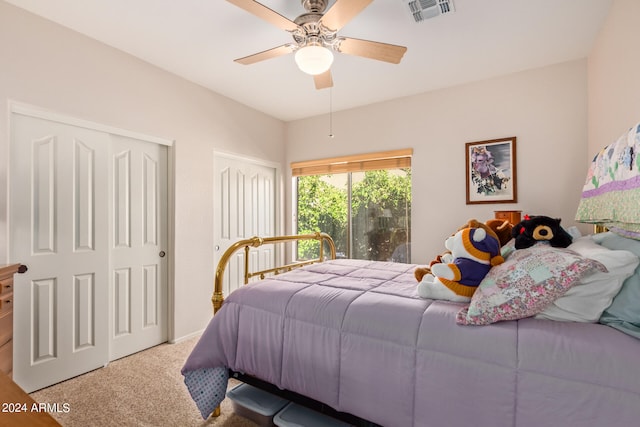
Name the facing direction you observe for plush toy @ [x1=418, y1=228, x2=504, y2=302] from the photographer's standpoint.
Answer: facing to the left of the viewer

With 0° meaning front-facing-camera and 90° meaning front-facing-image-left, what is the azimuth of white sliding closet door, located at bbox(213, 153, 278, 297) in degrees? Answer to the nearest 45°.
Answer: approximately 315°

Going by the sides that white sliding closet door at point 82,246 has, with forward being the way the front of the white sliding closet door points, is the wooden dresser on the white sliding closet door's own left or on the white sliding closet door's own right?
on the white sliding closet door's own right

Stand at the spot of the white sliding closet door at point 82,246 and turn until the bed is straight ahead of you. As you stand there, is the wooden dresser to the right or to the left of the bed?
right

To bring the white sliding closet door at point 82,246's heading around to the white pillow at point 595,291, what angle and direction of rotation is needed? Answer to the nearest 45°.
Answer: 0° — it already faces it

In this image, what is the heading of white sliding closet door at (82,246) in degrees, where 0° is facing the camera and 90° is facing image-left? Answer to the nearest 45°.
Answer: approximately 315°

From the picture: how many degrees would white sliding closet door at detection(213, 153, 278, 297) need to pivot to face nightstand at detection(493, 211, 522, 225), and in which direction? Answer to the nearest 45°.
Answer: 0° — it already faces it

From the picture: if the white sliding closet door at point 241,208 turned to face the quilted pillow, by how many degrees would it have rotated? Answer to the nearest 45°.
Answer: approximately 45° to its right

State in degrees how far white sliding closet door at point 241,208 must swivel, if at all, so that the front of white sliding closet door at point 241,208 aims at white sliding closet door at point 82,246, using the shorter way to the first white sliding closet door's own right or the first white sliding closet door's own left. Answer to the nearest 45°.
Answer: approximately 90° to the first white sliding closet door's own right

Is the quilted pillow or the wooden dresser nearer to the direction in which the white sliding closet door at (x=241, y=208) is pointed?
the quilted pillow

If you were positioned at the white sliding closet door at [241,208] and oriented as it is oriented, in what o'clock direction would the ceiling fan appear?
The ceiling fan is roughly at 1 o'clock from the white sliding closet door.
